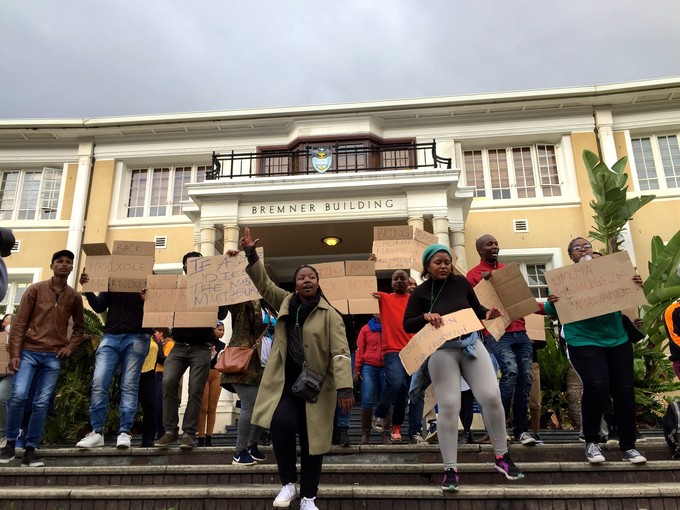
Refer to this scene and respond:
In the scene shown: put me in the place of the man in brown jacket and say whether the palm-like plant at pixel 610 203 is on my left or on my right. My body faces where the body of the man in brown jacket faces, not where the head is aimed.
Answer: on my left

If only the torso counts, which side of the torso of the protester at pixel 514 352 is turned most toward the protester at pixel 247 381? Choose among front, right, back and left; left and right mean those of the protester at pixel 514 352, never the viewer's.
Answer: right

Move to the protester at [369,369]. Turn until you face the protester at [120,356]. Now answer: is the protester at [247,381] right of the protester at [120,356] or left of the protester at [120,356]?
left

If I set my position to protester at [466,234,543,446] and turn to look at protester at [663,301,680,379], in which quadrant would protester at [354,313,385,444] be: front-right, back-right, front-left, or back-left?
back-left

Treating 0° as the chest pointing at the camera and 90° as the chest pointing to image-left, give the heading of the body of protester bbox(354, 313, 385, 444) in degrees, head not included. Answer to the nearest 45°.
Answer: approximately 0°

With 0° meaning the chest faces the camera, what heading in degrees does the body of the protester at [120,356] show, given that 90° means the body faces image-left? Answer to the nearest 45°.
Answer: approximately 0°

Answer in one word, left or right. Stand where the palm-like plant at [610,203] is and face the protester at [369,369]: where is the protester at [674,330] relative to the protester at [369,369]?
left

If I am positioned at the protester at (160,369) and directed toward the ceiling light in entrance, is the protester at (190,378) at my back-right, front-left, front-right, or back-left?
back-right

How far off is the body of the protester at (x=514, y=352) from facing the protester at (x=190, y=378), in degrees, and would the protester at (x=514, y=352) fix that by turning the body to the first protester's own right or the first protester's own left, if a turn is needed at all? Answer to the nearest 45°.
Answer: approximately 135° to the first protester's own right

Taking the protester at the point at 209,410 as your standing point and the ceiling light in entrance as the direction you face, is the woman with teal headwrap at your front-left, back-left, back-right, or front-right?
back-right
